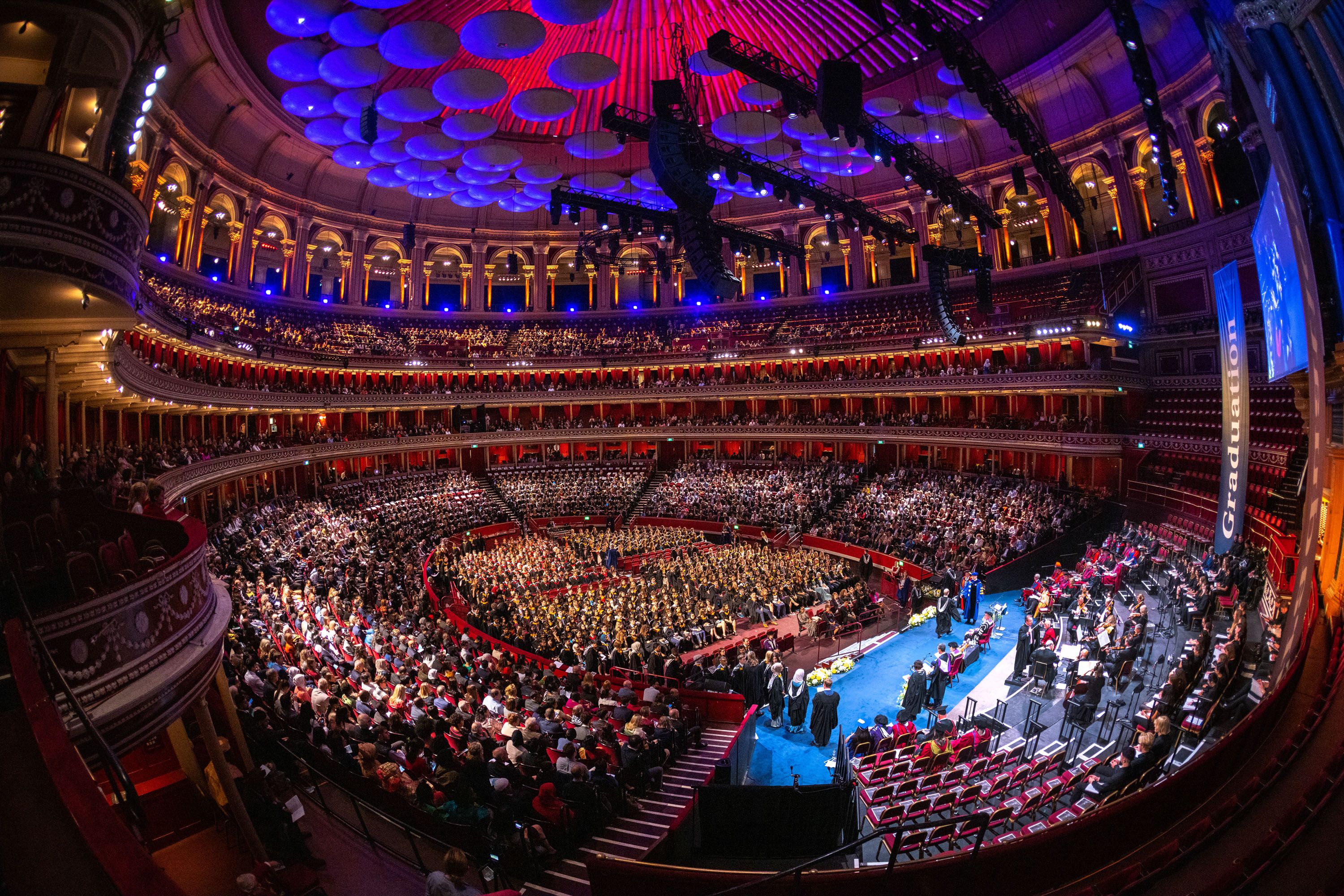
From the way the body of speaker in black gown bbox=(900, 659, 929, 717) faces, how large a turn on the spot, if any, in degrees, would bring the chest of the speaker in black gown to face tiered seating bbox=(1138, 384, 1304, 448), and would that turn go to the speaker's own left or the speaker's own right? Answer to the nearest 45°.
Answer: approximately 90° to the speaker's own right

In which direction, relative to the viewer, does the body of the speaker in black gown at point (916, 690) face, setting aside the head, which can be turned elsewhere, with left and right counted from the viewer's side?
facing away from the viewer and to the left of the viewer

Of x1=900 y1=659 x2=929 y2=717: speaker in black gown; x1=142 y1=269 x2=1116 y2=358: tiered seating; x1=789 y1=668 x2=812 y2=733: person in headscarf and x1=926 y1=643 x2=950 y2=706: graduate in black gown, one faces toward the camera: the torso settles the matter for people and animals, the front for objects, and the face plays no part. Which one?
the tiered seating

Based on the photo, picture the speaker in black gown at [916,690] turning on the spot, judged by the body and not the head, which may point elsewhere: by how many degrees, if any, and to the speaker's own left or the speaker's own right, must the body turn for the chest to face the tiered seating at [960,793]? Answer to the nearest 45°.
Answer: approximately 135° to the speaker's own left

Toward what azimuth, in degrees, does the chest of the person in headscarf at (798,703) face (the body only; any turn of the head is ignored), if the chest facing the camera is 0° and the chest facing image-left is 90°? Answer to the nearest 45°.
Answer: approximately 225°

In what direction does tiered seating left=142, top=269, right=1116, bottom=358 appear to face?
toward the camera

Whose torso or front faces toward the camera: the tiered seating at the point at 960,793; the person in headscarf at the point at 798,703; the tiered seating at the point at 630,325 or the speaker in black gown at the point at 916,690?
the tiered seating at the point at 630,325

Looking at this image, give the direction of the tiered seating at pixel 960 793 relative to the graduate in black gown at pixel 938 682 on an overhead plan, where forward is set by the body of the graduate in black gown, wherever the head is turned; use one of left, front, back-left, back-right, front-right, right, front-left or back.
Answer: back-left

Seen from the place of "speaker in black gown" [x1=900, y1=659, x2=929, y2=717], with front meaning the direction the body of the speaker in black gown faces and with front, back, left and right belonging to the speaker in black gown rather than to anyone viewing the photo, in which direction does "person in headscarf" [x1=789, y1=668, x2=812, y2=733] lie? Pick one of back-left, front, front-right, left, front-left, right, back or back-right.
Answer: front-left
